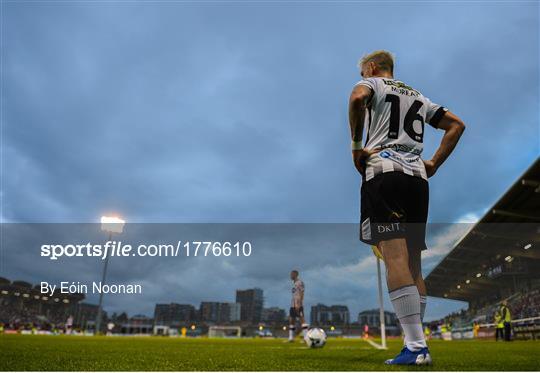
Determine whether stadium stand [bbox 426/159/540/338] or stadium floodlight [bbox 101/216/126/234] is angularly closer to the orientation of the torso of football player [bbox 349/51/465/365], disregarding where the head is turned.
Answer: the stadium floodlight

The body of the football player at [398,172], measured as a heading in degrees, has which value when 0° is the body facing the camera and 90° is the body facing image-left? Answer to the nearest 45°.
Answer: approximately 135°

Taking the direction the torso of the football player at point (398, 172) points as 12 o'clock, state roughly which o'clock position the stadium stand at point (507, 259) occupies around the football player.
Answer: The stadium stand is roughly at 2 o'clock from the football player.

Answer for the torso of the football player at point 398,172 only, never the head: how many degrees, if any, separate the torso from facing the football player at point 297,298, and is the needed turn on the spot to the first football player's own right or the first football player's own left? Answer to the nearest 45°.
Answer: approximately 45° to the first football player's own right

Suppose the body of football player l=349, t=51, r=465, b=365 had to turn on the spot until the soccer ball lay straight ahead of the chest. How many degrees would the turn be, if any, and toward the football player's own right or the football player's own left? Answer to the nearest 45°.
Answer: approximately 45° to the football player's own right

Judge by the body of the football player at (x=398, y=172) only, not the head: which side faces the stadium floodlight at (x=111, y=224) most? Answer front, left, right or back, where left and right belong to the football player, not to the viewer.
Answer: front
